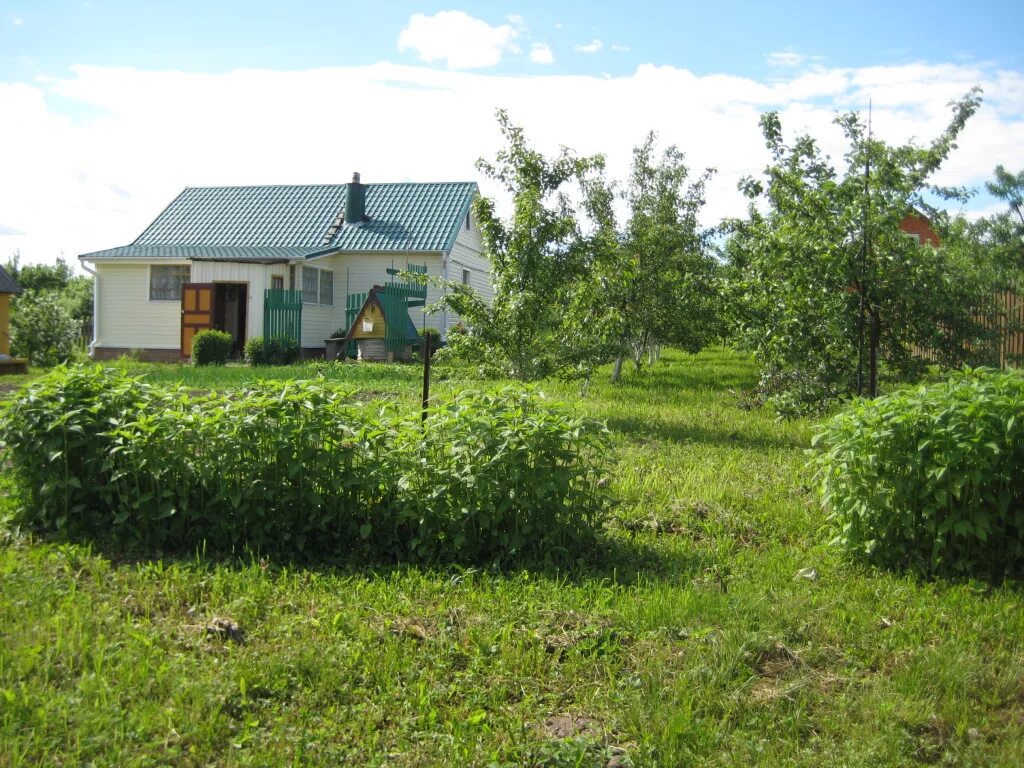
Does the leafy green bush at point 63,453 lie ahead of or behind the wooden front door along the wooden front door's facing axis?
ahead

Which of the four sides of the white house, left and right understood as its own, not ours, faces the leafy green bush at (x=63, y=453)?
front

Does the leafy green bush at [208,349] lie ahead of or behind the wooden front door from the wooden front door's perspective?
ahead

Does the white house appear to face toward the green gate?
yes

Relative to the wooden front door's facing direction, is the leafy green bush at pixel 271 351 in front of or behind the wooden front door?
in front

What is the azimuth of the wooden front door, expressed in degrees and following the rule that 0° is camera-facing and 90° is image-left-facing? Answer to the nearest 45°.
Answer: approximately 0°

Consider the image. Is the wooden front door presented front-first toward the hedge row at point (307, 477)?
yes

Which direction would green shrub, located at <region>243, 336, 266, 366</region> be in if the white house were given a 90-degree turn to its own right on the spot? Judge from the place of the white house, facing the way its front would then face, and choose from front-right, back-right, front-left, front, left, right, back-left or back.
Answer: left

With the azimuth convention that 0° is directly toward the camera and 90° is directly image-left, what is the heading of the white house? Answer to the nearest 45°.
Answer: approximately 0°
